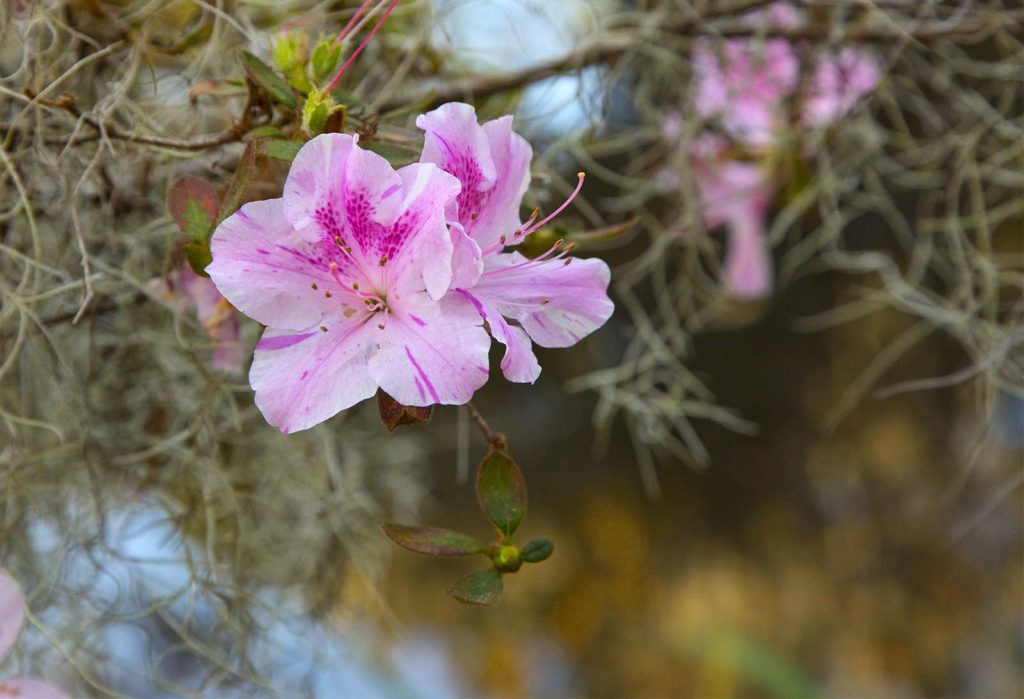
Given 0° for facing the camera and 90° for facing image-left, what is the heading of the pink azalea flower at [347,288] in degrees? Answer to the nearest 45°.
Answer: approximately 0°
